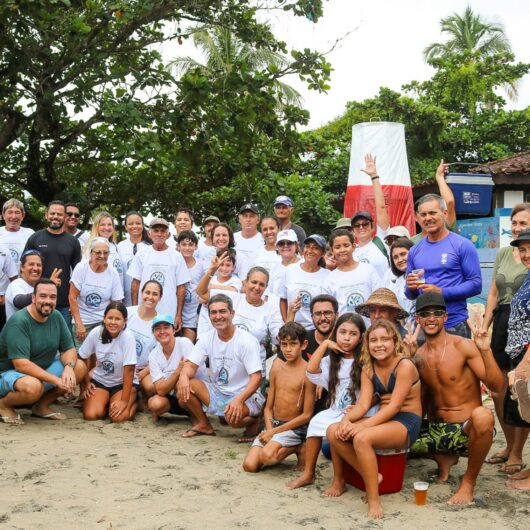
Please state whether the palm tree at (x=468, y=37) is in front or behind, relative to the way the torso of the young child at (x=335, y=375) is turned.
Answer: behind

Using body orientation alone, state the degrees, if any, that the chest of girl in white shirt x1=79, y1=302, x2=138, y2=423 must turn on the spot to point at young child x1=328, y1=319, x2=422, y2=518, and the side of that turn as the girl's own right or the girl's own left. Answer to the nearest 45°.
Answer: approximately 45° to the girl's own left

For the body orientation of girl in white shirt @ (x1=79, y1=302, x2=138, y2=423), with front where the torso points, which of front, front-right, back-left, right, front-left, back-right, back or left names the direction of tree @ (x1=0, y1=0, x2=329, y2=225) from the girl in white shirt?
back

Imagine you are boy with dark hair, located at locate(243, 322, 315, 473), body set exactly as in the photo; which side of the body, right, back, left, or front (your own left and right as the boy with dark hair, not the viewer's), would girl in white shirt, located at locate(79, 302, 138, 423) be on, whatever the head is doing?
right

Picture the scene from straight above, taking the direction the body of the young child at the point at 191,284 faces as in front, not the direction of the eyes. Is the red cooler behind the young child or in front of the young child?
in front

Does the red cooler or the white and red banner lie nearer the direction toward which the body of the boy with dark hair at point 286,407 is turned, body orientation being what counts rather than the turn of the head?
the red cooler

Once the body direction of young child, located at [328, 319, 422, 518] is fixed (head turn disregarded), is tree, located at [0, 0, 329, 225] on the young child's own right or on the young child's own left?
on the young child's own right

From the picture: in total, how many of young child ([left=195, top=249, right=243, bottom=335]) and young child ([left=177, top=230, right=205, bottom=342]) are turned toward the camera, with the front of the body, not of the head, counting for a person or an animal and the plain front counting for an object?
2

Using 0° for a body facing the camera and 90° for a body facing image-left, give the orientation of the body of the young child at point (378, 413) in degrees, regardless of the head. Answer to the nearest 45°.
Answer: approximately 45°

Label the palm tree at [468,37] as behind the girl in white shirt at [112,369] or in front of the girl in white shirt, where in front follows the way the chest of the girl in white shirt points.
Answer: behind
